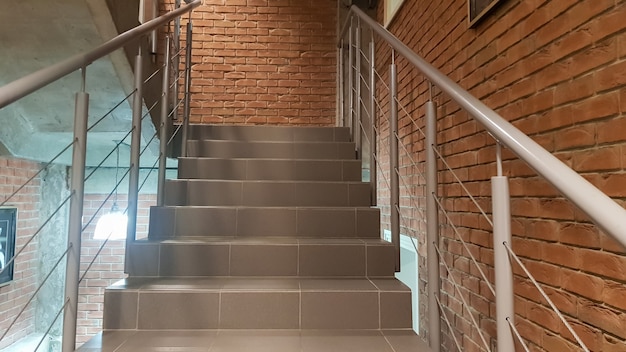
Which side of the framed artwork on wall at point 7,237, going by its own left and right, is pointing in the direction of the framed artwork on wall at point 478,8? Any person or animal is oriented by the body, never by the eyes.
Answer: front

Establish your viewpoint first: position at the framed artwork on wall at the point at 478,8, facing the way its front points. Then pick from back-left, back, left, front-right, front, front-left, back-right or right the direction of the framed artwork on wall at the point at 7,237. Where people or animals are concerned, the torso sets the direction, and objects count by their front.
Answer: front-right

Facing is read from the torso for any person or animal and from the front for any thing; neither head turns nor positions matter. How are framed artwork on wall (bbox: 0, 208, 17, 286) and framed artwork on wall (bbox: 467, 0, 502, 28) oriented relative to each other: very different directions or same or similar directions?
very different directions

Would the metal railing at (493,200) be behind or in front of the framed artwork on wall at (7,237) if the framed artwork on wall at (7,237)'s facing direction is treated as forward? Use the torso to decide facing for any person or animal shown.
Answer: in front

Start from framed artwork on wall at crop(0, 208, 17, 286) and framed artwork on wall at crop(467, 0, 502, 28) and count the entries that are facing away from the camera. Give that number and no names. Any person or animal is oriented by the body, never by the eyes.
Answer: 0
